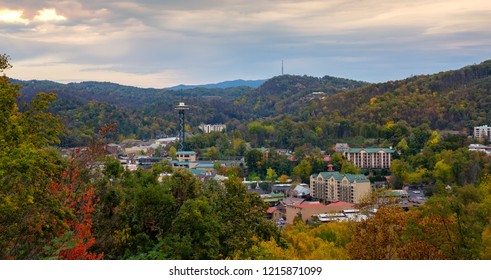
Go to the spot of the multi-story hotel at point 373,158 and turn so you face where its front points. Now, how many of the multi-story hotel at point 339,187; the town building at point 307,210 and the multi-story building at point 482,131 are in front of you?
2

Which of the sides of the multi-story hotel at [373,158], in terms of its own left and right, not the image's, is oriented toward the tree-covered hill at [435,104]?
back

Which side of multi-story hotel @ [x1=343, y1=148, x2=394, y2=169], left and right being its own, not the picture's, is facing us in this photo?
front

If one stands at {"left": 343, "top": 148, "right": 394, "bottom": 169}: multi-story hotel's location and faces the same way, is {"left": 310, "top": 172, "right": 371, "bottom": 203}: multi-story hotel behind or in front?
in front

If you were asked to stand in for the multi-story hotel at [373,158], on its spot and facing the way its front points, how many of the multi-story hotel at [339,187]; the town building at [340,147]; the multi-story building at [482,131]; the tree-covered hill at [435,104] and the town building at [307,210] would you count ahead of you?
2

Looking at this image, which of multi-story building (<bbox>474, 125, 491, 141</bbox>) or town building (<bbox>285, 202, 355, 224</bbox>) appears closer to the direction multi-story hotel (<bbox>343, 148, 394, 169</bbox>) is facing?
the town building

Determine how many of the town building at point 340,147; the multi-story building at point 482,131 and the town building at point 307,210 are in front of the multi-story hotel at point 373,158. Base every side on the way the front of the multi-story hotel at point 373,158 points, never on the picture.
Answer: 1

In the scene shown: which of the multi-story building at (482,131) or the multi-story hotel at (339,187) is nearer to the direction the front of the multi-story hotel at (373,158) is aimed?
the multi-story hotel

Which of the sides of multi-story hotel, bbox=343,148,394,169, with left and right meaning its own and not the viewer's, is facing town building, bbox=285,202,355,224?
front

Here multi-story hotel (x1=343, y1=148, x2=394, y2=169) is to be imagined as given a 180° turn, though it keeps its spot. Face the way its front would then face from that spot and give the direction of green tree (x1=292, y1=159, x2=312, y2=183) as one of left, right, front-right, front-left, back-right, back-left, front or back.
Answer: back-left

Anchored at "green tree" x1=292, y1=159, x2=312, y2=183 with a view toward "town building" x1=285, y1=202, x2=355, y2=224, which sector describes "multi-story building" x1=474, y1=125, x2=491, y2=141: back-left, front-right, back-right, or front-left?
back-left

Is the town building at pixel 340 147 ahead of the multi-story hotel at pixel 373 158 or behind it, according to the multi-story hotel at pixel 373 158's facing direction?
behind

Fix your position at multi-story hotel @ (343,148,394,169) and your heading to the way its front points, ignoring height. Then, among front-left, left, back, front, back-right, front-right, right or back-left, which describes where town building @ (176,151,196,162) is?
right

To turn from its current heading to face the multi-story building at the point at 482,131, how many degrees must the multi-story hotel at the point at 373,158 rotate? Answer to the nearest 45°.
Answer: approximately 135° to its left
